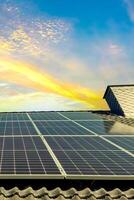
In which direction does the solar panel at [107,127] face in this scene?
toward the camera

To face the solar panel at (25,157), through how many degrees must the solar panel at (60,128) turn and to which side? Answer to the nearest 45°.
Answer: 0° — it already faces it

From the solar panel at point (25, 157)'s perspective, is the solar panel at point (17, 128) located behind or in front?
behind

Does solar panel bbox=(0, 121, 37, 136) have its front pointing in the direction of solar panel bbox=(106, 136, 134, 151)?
no

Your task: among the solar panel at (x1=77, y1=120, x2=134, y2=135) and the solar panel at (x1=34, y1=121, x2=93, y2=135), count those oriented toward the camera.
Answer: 2

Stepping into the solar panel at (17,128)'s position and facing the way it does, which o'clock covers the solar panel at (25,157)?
the solar panel at (25,157) is roughly at 12 o'clock from the solar panel at (17,128).

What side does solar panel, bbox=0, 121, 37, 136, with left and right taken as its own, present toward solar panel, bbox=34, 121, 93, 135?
left

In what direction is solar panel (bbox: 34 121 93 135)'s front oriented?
toward the camera

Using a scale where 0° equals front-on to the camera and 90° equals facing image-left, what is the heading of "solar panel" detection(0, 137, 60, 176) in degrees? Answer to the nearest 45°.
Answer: approximately 0°

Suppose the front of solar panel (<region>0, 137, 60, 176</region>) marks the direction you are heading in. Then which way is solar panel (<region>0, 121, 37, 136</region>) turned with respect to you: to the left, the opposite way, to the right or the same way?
the same way

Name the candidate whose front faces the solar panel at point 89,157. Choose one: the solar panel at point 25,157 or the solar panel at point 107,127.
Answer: the solar panel at point 107,127

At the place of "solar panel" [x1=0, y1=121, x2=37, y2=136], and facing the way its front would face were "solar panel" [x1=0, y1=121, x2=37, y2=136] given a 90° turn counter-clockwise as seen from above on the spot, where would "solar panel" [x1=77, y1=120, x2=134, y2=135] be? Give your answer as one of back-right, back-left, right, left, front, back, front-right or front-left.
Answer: front

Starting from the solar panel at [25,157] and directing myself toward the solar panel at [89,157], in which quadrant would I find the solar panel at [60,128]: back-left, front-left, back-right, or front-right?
front-left

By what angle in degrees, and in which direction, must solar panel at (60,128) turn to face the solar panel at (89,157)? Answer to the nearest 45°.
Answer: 0° — it already faces it

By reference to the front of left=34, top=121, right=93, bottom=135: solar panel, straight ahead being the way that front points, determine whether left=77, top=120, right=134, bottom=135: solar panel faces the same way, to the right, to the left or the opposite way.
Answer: the same way

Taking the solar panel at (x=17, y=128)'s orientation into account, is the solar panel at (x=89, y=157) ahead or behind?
ahead

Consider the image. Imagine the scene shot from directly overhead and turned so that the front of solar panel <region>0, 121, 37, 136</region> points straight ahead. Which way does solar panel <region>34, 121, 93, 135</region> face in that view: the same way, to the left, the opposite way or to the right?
the same way

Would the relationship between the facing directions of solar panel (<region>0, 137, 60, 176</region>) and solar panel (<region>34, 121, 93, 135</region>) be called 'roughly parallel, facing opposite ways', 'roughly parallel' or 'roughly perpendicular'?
roughly parallel
